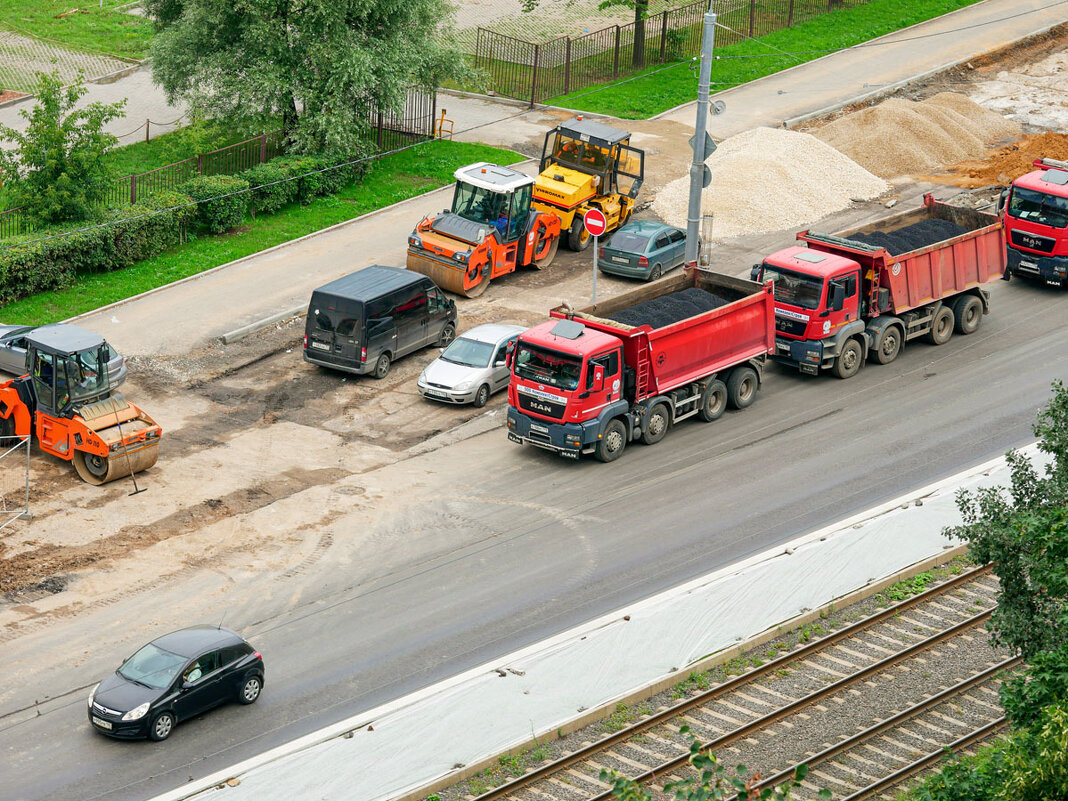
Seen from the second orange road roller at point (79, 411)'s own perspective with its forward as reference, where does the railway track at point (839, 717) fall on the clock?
The railway track is roughly at 12 o'clock from the second orange road roller.

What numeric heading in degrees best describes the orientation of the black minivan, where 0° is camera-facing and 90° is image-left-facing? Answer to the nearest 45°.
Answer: approximately 225°

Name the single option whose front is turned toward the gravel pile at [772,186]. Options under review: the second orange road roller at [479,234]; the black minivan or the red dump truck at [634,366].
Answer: the black minivan

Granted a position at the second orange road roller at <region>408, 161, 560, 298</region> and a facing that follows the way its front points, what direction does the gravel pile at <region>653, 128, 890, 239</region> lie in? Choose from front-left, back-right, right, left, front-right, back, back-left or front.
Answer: back

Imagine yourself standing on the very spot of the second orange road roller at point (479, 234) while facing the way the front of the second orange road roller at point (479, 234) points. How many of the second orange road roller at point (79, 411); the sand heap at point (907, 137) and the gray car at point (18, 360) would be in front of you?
2

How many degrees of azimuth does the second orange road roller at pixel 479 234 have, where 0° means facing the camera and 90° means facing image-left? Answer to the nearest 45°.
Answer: approximately 45°

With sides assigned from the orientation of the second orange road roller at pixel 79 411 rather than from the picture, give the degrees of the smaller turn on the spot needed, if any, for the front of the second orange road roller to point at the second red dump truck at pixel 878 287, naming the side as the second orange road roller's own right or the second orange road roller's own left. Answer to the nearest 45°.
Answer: approximately 45° to the second orange road roller's own left

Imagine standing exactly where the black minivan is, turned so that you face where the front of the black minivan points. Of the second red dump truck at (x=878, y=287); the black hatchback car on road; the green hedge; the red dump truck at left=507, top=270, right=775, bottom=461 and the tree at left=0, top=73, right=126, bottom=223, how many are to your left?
2

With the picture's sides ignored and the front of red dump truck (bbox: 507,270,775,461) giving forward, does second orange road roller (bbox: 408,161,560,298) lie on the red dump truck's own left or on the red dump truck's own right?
on the red dump truck's own right

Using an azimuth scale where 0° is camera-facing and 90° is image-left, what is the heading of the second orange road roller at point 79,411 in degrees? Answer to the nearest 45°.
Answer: approximately 315°

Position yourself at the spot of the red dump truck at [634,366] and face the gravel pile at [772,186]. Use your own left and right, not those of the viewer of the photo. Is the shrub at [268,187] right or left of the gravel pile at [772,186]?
left

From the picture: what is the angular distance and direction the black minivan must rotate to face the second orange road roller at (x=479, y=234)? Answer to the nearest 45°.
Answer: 0° — it already faces it
